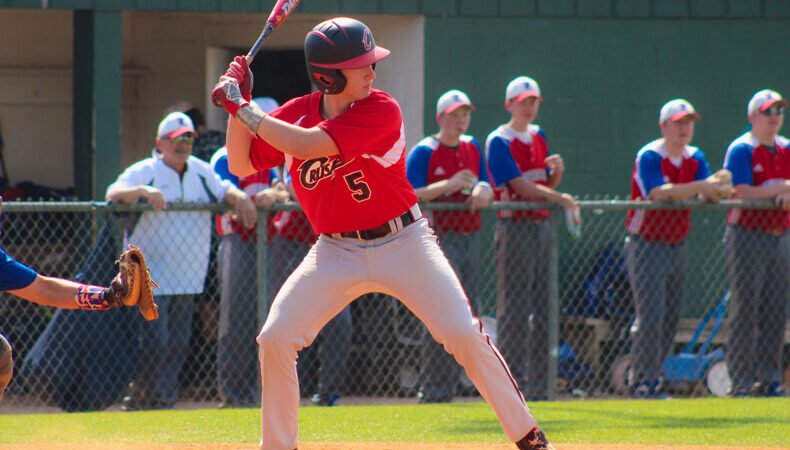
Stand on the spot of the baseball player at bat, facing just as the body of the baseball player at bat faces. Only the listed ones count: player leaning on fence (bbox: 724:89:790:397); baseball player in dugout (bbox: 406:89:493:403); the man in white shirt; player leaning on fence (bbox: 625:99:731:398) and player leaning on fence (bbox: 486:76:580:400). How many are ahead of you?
0

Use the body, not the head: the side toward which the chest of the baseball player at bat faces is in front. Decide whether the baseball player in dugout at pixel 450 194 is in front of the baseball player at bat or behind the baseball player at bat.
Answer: behind

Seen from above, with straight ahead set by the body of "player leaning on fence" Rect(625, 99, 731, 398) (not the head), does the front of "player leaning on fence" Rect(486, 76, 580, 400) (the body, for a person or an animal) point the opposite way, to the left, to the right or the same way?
the same way

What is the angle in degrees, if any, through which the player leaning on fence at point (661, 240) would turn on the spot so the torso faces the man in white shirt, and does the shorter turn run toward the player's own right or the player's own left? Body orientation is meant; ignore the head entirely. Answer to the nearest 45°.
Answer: approximately 135° to the player's own right

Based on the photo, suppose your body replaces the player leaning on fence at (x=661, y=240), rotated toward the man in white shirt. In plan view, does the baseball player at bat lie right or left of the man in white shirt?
left

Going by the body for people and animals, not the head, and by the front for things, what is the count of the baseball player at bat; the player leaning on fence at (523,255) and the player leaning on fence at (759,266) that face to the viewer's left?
0

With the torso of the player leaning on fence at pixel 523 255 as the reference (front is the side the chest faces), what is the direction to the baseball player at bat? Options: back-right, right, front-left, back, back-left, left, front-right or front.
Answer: front-right

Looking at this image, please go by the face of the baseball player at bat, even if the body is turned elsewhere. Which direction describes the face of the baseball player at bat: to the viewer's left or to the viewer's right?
to the viewer's right

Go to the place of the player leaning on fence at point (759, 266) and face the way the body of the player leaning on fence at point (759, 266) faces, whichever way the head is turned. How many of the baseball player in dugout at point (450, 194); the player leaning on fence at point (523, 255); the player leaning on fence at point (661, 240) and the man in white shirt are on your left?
0

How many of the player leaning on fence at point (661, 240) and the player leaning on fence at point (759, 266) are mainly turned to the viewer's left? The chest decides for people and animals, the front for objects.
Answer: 0

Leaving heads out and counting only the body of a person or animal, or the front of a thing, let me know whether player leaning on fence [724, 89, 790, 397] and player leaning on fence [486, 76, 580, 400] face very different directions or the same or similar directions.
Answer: same or similar directions

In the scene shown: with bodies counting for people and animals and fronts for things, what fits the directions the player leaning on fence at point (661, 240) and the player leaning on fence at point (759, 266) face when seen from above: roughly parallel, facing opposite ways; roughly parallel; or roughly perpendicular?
roughly parallel

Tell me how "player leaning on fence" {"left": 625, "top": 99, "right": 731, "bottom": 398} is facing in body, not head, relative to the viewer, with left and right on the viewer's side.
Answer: facing the viewer and to the right of the viewer

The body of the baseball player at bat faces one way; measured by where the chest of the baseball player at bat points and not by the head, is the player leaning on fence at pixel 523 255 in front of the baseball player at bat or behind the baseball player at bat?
behind

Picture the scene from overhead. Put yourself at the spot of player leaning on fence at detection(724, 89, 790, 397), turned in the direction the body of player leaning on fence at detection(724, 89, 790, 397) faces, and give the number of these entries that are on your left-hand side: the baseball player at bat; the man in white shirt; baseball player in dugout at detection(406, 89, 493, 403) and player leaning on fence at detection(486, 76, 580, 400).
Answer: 0

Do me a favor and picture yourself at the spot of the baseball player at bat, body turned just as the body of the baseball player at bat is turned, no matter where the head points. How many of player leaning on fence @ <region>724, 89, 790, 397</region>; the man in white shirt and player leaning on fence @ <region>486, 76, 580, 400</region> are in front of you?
0

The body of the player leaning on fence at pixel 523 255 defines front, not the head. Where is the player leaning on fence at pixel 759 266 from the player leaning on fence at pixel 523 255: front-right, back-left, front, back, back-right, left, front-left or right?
front-left

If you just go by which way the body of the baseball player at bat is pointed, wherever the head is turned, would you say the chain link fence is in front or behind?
behind

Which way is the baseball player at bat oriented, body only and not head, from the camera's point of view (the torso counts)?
toward the camera

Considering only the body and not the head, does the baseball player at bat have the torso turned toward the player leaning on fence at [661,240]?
no
